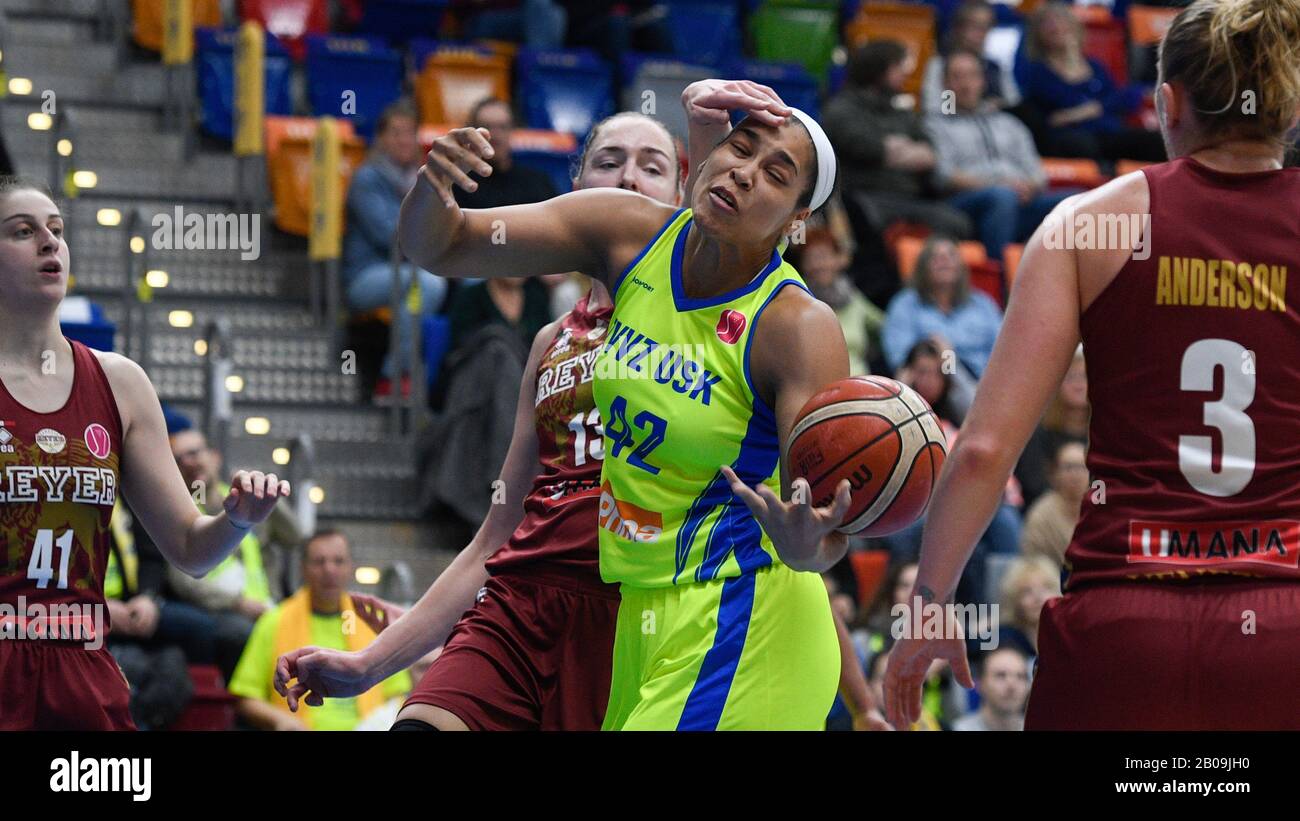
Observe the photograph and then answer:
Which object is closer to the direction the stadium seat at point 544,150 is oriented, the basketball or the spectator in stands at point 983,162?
the basketball

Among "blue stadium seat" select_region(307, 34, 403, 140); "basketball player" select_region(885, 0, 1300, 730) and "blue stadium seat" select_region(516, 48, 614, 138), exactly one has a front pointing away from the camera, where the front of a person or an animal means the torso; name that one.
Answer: the basketball player

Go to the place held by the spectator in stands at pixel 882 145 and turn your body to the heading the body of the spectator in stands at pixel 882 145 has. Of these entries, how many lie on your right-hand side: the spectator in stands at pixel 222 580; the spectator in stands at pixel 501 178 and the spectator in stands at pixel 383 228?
3

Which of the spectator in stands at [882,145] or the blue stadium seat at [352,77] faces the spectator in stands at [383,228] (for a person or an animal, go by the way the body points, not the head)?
the blue stadium seat

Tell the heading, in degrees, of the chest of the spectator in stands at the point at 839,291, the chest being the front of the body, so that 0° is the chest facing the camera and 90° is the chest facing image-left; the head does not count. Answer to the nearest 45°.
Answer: approximately 0°

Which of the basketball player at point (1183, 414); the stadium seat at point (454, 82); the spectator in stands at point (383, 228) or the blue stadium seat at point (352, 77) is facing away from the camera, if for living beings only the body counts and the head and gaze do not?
the basketball player

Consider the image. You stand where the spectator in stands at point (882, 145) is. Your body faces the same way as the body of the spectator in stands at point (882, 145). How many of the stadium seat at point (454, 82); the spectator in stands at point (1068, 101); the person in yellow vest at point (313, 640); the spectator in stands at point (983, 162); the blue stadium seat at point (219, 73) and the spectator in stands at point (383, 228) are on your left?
2

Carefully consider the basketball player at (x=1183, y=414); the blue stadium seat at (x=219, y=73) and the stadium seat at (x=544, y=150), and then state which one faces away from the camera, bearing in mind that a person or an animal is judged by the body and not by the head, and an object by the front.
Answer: the basketball player

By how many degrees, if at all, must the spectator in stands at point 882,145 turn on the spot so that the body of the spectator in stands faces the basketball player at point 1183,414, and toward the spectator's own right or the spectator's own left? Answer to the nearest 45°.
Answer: approximately 45° to the spectator's own right
